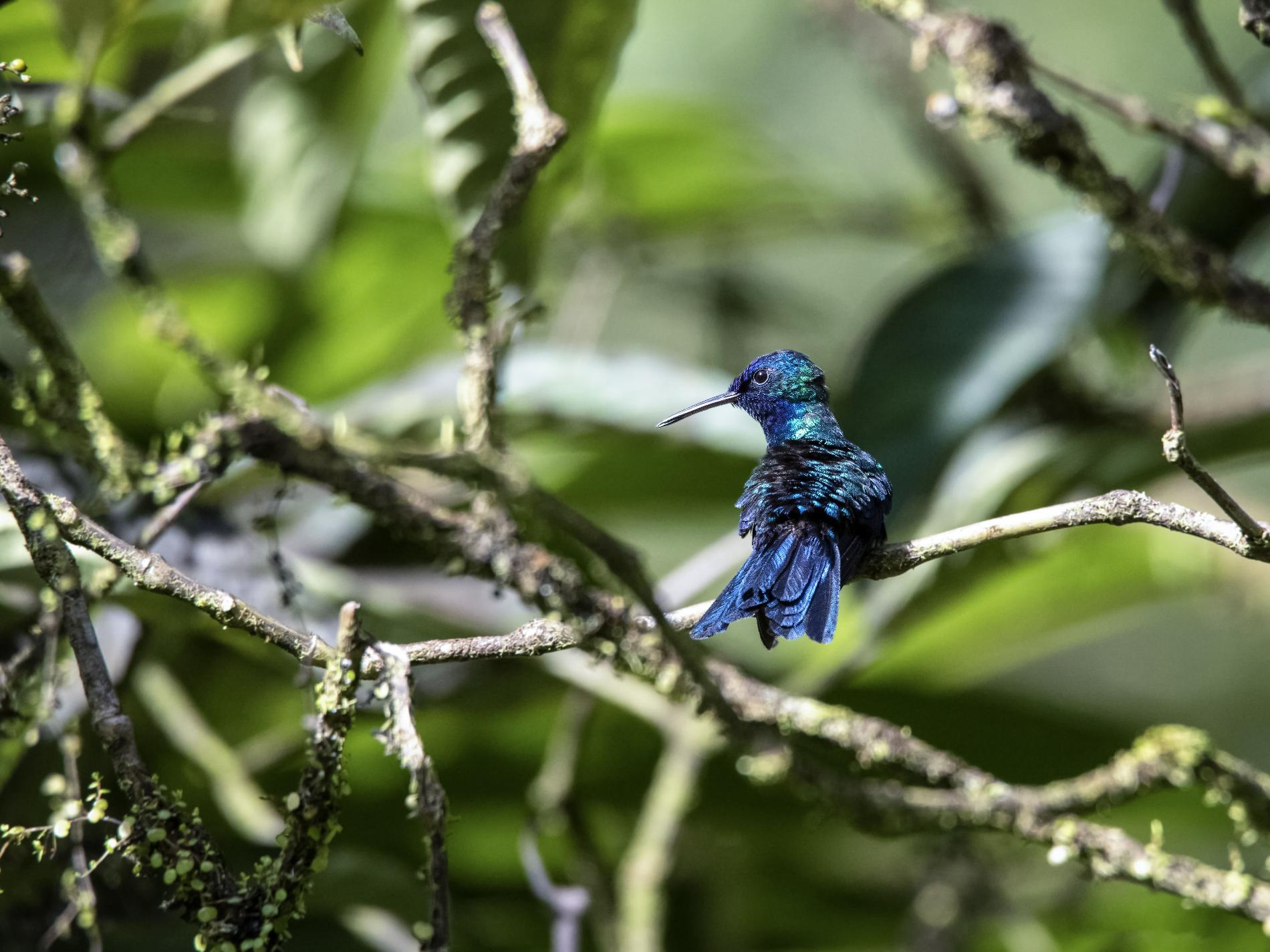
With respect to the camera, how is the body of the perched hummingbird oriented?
away from the camera
